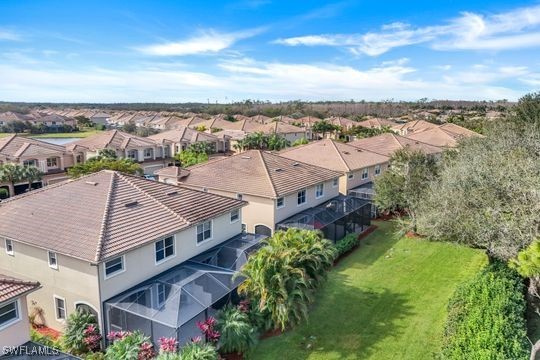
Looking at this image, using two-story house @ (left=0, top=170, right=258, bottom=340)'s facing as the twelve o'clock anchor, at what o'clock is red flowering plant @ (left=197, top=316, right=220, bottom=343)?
The red flowering plant is roughly at 6 o'clock from the two-story house.

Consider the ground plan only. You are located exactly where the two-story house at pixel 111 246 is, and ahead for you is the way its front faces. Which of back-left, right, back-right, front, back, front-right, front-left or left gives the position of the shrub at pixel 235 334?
back

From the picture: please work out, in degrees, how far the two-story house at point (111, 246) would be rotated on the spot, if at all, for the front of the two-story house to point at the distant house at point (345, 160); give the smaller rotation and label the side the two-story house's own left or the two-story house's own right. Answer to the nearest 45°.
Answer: approximately 90° to the two-story house's own right

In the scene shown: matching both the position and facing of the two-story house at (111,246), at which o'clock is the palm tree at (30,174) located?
The palm tree is roughly at 1 o'clock from the two-story house.

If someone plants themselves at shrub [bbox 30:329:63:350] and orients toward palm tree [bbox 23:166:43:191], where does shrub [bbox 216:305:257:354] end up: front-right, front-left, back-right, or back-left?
back-right

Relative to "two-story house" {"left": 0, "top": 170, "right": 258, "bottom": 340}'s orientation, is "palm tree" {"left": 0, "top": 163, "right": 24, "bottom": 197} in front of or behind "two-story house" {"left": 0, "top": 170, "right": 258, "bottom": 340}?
in front

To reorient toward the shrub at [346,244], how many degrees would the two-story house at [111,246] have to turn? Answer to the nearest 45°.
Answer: approximately 135° to its right

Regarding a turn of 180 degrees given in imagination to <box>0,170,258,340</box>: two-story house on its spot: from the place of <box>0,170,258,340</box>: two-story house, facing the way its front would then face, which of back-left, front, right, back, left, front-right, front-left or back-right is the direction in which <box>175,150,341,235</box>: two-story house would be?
left

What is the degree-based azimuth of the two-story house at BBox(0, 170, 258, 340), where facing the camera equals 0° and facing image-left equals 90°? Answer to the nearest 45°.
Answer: approximately 135°

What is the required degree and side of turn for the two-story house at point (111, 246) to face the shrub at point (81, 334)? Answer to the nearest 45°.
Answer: approximately 90° to its left

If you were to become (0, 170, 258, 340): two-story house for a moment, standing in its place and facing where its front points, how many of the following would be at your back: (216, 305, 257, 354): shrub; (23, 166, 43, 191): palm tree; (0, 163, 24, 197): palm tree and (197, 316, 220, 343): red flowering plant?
2

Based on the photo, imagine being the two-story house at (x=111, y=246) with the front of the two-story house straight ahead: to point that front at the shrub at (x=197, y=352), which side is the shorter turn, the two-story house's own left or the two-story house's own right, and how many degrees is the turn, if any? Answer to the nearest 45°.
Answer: approximately 180°
